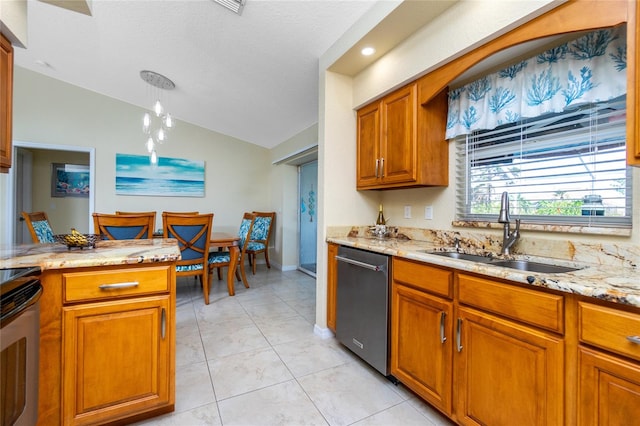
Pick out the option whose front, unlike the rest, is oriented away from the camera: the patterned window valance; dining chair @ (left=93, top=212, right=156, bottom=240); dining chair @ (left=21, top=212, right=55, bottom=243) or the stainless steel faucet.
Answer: dining chair @ (left=93, top=212, right=156, bottom=240)

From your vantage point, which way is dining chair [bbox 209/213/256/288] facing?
to the viewer's left

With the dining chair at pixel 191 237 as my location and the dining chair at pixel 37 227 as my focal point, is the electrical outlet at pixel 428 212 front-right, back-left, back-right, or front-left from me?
back-left

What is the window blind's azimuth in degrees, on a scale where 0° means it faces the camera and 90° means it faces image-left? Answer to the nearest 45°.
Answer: approximately 45°

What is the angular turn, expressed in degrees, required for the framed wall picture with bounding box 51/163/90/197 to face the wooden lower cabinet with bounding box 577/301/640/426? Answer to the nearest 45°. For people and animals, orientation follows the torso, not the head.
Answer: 0° — it already faces it

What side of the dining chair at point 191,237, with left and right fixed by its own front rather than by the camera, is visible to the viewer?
back

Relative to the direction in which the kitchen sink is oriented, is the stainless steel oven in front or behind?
in front

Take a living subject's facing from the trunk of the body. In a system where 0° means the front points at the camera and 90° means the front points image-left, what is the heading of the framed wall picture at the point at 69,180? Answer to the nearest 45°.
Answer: approximately 0°

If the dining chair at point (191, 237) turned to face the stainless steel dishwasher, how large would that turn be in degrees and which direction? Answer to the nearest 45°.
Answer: approximately 135° to its right

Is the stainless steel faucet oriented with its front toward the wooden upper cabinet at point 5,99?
yes
